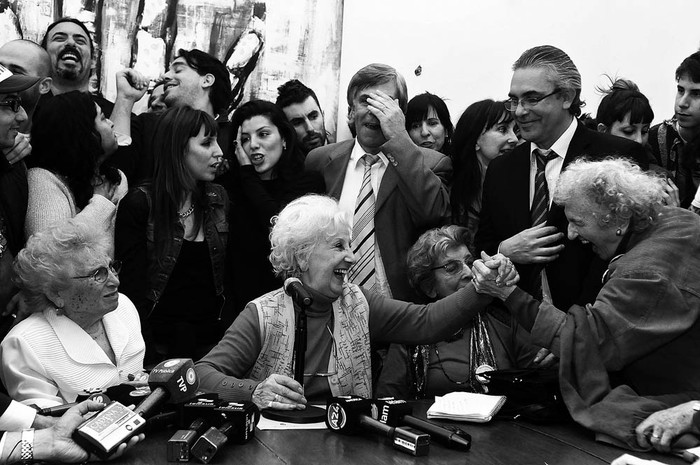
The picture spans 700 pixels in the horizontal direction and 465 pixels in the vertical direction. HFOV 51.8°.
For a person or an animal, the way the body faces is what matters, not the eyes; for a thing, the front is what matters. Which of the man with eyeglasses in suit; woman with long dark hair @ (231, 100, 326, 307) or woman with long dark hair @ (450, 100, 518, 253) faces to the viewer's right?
woman with long dark hair @ (450, 100, 518, 253)

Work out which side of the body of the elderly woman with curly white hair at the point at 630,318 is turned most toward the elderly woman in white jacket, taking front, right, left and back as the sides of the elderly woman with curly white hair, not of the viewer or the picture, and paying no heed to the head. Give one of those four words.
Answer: front

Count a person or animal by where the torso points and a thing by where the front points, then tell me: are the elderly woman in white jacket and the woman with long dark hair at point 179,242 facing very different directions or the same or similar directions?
same or similar directions

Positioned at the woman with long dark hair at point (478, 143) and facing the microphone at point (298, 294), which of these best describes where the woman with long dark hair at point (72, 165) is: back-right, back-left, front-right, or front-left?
front-right

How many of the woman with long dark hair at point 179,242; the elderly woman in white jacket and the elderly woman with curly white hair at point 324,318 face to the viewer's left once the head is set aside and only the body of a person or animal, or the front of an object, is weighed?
0

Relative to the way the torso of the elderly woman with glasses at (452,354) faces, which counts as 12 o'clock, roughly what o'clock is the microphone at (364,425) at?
The microphone is roughly at 2 o'clock from the elderly woman with glasses.

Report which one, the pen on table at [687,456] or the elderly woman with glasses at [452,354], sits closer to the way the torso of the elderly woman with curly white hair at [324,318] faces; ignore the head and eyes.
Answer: the pen on table

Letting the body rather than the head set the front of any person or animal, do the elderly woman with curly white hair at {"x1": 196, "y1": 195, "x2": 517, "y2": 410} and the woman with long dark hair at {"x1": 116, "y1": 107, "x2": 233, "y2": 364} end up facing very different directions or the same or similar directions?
same or similar directions

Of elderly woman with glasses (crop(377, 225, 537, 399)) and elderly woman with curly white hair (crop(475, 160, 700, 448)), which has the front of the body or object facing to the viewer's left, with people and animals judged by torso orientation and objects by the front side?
the elderly woman with curly white hair

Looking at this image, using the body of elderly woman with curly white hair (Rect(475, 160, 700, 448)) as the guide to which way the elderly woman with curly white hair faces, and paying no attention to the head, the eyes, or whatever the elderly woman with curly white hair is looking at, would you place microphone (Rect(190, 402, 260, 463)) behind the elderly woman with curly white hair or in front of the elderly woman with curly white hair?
in front

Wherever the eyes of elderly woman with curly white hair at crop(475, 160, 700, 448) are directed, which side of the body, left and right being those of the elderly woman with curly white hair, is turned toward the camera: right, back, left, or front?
left

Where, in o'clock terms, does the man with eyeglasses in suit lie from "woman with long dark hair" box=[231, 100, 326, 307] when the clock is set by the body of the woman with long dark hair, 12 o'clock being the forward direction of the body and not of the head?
The man with eyeglasses in suit is roughly at 8 o'clock from the woman with long dark hair.

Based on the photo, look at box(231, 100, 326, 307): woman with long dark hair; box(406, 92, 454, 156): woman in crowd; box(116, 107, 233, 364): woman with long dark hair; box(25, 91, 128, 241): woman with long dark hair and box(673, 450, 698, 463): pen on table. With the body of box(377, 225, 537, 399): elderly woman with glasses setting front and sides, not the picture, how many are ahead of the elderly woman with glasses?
1

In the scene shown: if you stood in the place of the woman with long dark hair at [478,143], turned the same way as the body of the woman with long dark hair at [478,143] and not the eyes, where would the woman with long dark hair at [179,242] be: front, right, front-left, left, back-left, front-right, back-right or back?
back-right

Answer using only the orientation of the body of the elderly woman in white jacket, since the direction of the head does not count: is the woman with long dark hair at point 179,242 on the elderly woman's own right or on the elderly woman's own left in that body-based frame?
on the elderly woman's own left

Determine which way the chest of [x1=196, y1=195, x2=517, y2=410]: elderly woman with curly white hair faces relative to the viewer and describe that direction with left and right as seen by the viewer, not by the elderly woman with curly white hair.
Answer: facing the viewer and to the right of the viewer

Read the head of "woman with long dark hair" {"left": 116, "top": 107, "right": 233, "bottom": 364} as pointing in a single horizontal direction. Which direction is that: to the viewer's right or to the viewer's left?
to the viewer's right

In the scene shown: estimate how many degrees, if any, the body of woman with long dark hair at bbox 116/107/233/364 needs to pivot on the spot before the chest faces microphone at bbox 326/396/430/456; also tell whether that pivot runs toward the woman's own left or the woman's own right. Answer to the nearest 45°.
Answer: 0° — they already face it

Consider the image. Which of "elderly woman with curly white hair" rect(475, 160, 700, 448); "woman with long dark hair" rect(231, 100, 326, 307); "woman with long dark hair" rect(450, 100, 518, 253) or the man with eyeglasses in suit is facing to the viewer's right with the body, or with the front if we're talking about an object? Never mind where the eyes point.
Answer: "woman with long dark hair" rect(450, 100, 518, 253)
